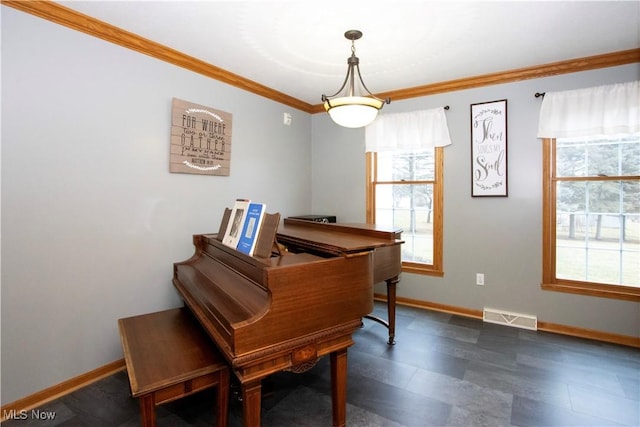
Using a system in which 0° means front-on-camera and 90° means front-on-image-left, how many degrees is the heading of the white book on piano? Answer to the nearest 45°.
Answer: approximately 45°

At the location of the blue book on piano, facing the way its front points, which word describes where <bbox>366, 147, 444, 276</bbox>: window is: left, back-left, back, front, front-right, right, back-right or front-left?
back

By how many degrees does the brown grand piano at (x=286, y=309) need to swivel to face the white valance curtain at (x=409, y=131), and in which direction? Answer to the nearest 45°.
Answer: approximately 180°

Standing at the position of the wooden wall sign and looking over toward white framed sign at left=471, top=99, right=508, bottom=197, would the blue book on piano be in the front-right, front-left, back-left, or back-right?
front-right

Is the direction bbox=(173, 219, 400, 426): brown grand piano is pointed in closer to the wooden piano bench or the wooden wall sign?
the wooden piano bench

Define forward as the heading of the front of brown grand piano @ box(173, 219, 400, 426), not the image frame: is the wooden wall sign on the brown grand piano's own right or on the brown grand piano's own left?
on the brown grand piano's own right

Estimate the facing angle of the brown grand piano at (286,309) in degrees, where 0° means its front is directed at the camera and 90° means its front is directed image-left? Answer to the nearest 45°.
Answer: approximately 45°

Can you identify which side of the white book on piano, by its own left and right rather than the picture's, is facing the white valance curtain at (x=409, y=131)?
back

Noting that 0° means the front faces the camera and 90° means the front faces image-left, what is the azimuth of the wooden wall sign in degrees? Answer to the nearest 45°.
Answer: approximately 315°

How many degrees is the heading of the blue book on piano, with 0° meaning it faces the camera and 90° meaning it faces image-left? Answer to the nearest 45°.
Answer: approximately 45°

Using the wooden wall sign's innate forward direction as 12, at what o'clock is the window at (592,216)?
The window is roughly at 11 o'clock from the wooden wall sign.

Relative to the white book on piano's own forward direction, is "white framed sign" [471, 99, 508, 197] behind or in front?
behind
